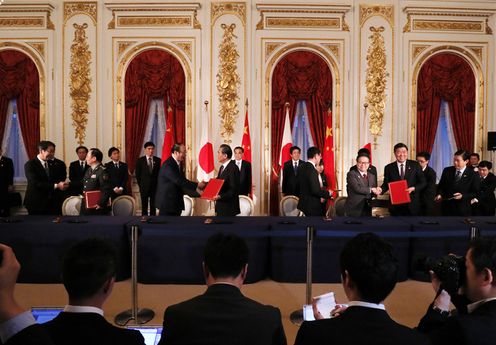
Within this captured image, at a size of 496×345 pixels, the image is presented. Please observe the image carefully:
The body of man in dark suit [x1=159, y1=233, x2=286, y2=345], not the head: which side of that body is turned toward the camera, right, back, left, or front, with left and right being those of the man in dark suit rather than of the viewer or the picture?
back

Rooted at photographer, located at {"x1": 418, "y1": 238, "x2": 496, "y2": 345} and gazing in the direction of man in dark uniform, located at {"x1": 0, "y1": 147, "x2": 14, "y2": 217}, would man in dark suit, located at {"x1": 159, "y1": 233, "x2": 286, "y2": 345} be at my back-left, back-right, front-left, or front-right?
front-left

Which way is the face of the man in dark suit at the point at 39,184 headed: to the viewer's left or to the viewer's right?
to the viewer's right

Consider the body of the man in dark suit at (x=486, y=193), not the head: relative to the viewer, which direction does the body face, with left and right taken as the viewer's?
facing the viewer and to the left of the viewer

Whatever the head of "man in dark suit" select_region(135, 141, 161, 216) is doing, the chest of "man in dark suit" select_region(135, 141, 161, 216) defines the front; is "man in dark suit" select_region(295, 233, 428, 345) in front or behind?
in front

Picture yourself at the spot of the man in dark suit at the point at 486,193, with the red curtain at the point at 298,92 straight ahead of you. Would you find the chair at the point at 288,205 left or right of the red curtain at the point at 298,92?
left

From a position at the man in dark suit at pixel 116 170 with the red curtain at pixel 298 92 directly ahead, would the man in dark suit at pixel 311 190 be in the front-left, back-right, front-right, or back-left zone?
front-right

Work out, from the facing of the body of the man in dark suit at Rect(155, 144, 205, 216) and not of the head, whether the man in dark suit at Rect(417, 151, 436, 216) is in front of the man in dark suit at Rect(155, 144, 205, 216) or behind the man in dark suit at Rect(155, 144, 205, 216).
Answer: in front

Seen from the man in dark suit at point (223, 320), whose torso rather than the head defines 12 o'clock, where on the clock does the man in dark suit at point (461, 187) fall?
the man in dark suit at point (461, 187) is roughly at 1 o'clock from the man in dark suit at point (223, 320).

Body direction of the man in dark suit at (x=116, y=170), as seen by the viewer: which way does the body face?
toward the camera

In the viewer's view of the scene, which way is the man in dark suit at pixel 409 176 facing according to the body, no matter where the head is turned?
toward the camera

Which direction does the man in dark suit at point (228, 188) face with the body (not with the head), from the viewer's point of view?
to the viewer's left

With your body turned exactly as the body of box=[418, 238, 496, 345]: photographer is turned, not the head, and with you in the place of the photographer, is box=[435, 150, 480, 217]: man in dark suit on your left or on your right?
on your right

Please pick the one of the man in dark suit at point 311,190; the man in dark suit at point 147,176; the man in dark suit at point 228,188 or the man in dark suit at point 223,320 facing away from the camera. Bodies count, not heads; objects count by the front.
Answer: the man in dark suit at point 223,320

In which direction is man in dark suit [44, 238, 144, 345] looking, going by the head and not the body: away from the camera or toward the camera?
away from the camera

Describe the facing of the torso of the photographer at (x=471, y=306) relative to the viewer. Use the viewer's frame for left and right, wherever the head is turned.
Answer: facing to the left of the viewer

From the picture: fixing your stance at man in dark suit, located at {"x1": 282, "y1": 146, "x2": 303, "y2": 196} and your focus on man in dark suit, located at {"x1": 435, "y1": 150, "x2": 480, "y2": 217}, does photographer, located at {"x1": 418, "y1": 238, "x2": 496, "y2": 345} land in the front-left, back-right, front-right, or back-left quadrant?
front-right

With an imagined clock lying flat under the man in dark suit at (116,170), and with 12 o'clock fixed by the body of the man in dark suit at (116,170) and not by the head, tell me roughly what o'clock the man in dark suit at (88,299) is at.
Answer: the man in dark suit at (88,299) is roughly at 12 o'clock from the man in dark suit at (116,170).

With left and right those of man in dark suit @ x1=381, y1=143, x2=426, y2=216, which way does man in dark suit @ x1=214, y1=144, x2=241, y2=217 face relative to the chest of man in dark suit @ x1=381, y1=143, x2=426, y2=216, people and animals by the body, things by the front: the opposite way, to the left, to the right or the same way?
to the right
